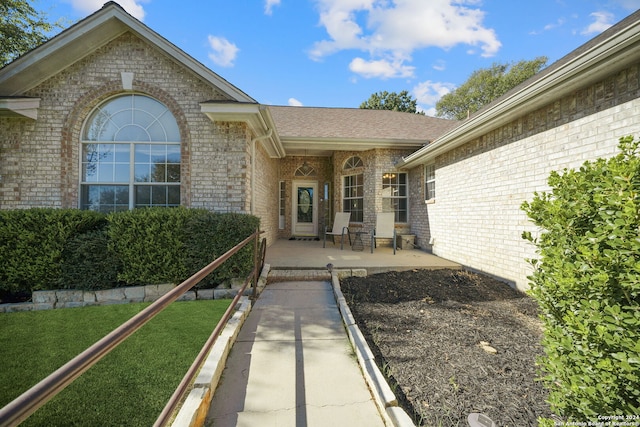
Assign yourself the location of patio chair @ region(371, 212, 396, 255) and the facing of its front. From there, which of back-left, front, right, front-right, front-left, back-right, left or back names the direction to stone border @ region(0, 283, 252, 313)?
front-right

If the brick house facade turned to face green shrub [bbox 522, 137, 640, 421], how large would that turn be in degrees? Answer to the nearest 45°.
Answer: approximately 45° to its left

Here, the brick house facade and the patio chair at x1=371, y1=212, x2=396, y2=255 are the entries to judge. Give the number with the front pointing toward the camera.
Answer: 2

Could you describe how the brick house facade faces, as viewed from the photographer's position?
facing the viewer

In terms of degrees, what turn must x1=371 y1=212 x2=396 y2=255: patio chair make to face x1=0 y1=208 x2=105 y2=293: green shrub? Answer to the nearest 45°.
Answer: approximately 45° to its right

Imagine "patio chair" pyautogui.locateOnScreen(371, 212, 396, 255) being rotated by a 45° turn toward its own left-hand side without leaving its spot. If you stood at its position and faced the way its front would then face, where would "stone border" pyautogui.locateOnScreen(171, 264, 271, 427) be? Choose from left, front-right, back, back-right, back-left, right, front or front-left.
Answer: front-right

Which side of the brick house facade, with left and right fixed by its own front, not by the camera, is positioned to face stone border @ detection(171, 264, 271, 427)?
front

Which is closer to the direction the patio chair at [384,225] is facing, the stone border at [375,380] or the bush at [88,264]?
the stone border

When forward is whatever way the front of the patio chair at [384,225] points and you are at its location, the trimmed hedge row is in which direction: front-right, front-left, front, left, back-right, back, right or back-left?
front-right

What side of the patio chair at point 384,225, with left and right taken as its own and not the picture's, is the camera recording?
front

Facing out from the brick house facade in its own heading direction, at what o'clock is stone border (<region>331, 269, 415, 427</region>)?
The stone border is roughly at 11 o'clock from the brick house facade.

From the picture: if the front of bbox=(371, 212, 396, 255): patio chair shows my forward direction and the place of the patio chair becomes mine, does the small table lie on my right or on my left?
on my right
